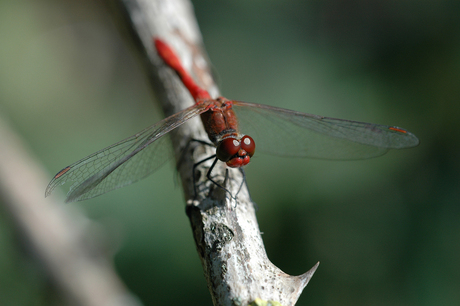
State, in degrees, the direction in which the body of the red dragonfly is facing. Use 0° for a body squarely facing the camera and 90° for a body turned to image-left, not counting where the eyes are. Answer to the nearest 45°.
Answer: approximately 315°
